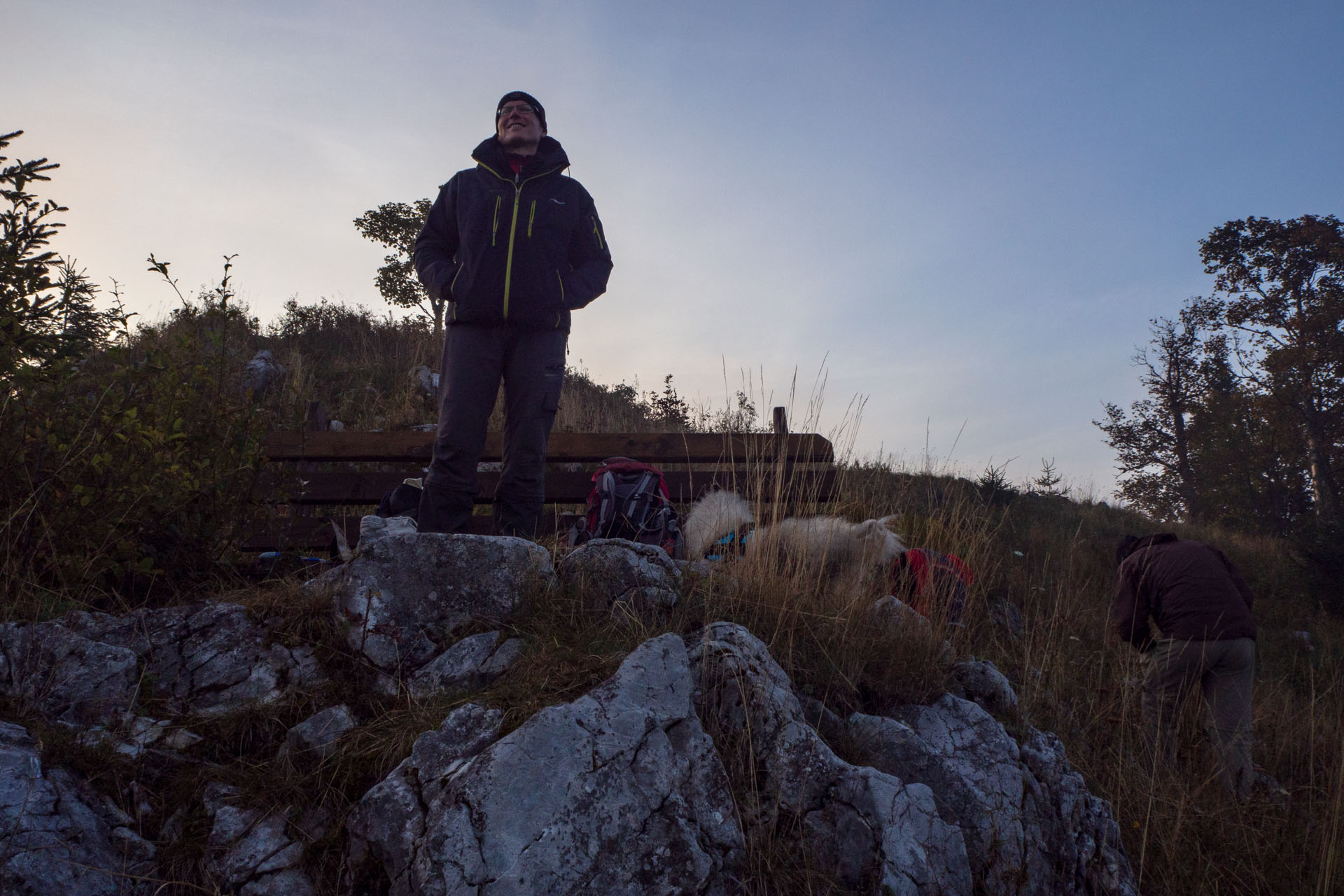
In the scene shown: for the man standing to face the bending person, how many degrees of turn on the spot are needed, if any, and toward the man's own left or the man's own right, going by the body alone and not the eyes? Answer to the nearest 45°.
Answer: approximately 90° to the man's own left

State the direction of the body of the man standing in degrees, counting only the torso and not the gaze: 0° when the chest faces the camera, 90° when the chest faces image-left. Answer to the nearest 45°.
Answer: approximately 0°

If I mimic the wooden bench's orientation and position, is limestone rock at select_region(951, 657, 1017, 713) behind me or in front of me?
in front

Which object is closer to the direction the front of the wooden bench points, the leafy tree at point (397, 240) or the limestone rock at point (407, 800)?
the limestone rock
